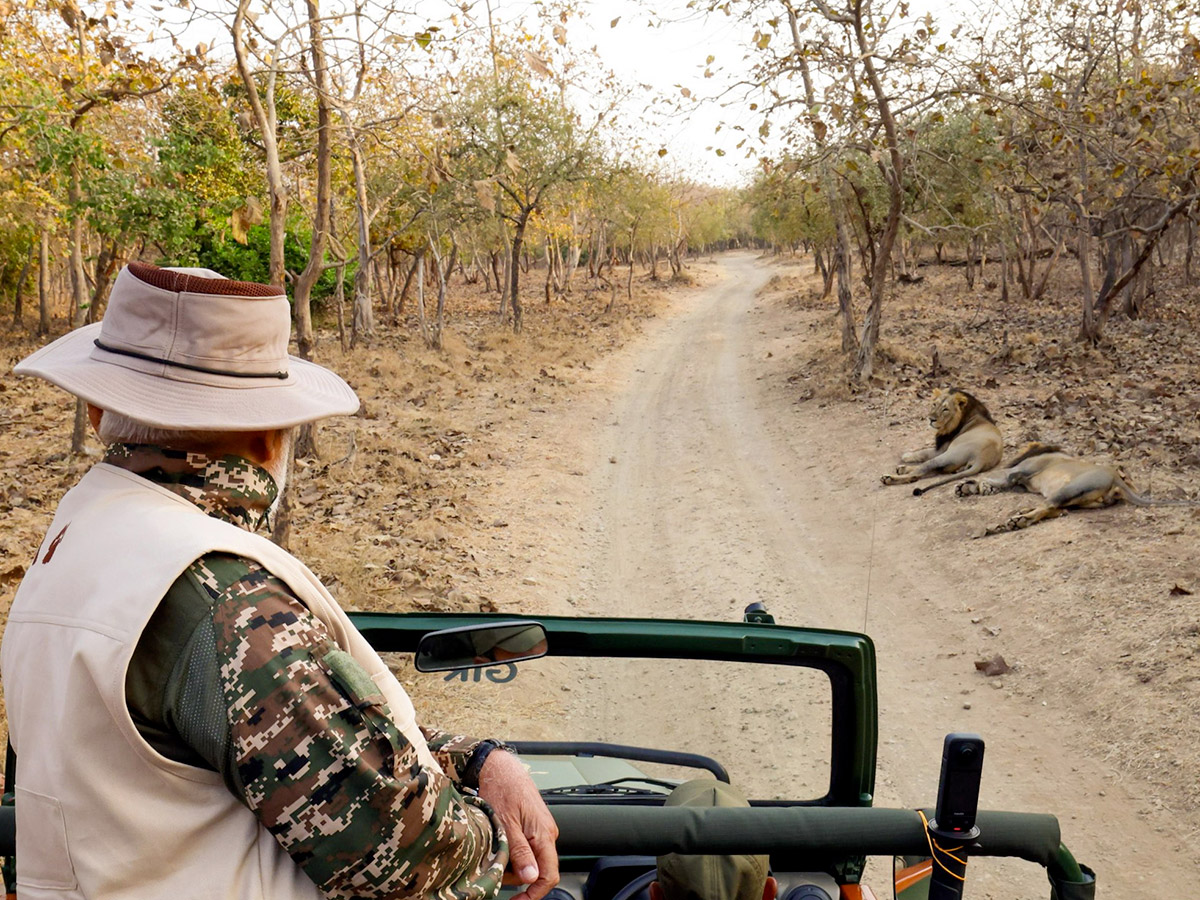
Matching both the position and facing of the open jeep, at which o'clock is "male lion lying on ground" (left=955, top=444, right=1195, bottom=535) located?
The male lion lying on ground is roughly at 1 o'clock from the open jeep.

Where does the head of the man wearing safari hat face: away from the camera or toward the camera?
away from the camera

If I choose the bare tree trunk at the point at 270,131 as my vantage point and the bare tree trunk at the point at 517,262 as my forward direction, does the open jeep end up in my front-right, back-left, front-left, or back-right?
back-right

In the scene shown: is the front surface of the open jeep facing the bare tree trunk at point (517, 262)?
yes

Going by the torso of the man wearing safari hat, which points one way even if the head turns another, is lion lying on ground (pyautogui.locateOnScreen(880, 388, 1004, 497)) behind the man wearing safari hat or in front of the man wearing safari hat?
in front

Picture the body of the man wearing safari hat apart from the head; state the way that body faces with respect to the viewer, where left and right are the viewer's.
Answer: facing away from the viewer and to the right of the viewer

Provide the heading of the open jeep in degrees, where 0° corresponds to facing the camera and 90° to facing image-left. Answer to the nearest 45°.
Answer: approximately 180°

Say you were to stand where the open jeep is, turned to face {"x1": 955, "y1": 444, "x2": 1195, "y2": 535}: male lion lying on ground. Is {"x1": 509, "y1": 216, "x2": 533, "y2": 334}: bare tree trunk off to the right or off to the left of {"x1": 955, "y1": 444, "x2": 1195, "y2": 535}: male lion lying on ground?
left

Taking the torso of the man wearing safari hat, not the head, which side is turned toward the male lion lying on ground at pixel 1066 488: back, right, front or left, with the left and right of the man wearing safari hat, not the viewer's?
front

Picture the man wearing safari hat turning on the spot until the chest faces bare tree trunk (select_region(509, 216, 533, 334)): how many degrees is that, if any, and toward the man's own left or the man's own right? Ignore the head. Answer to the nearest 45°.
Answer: approximately 45° to the man's own left
